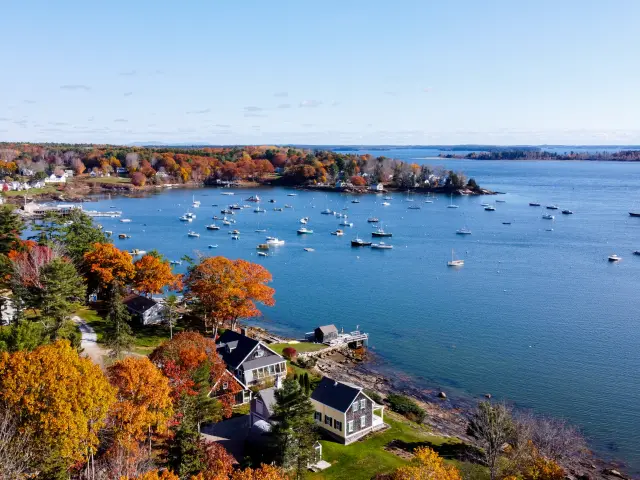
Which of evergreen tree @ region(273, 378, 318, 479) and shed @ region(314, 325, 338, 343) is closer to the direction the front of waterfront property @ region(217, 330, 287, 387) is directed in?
the evergreen tree

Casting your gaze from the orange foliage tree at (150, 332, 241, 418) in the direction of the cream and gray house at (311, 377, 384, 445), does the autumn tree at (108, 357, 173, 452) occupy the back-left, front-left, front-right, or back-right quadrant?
back-right

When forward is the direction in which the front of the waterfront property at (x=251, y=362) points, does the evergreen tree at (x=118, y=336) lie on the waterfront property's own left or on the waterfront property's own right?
on the waterfront property's own right

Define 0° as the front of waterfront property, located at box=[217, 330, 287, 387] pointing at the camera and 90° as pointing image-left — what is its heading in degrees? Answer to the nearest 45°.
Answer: approximately 315°

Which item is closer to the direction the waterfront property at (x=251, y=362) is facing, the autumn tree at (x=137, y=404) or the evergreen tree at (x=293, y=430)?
the evergreen tree

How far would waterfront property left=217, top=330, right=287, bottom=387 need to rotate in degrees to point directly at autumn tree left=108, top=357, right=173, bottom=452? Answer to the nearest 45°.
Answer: approximately 90° to its right

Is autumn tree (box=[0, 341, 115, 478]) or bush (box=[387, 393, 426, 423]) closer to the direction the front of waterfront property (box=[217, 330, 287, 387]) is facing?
the bush

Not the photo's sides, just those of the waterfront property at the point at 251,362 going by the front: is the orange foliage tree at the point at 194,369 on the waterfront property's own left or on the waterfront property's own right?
on the waterfront property's own right

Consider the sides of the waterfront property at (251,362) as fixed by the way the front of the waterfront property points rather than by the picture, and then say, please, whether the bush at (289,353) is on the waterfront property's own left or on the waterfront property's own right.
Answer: on the waterfront property's own left

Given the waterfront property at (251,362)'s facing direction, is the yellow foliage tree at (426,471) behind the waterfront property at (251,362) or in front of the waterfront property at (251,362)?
in front

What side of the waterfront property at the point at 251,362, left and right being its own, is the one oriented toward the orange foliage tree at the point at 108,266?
back

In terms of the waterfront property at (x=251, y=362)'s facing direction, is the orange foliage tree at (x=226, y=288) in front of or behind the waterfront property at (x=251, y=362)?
behind
